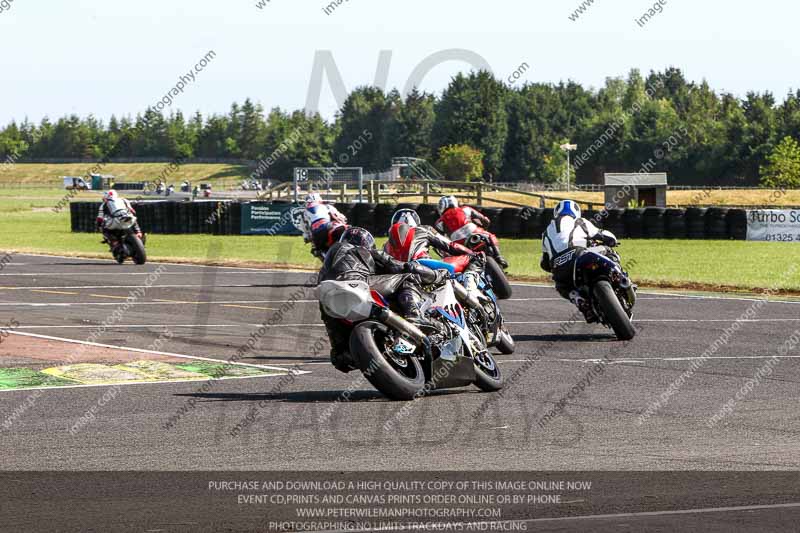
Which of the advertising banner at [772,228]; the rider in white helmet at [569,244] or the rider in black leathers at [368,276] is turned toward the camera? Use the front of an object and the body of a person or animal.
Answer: the advertising banner

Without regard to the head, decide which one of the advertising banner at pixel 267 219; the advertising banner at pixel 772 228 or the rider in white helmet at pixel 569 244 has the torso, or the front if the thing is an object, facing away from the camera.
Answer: the rider in white helmet

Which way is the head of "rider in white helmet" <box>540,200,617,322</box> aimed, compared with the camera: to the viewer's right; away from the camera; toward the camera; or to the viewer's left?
away from the camera

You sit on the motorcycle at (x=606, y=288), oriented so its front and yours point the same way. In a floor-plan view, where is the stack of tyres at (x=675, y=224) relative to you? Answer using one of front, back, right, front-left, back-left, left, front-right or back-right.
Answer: front

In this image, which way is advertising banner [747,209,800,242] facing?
toward the camera

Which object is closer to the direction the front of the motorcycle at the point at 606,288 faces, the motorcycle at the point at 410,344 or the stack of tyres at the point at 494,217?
the stack of tyres

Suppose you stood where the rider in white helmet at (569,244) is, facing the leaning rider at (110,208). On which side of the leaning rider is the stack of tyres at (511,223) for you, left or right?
right

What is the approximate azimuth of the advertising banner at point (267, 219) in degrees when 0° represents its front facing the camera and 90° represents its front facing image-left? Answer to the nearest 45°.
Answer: approximately 0°

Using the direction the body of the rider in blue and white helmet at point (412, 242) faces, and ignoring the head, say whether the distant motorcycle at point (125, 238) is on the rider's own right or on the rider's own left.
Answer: on the rider's own left

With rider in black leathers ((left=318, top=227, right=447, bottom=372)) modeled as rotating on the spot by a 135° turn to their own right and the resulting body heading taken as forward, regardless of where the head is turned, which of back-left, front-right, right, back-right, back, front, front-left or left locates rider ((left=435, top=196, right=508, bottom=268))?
back

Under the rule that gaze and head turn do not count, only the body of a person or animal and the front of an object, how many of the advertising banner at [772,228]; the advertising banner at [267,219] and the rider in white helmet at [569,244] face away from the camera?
1

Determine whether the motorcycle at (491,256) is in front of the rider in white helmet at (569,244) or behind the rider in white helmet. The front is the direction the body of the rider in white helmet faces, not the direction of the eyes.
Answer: in front

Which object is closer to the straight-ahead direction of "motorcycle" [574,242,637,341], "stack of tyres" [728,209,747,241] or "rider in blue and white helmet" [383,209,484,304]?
the stack of tyres

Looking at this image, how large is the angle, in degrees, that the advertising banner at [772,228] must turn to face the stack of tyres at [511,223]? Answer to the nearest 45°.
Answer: approximately 90° to its right

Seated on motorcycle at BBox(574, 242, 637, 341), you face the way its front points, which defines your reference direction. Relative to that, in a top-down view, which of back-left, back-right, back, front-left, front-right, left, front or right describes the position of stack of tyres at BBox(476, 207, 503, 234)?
front

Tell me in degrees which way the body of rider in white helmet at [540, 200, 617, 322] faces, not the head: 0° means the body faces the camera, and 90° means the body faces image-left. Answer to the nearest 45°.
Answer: approximately 180°

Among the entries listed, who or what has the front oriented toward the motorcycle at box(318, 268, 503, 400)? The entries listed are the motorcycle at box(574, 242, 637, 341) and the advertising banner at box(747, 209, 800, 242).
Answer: the advertising banner

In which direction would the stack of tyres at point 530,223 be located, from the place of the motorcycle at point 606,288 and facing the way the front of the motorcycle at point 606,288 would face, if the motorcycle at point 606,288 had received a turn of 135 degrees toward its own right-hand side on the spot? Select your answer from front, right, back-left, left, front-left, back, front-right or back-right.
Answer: back-left
